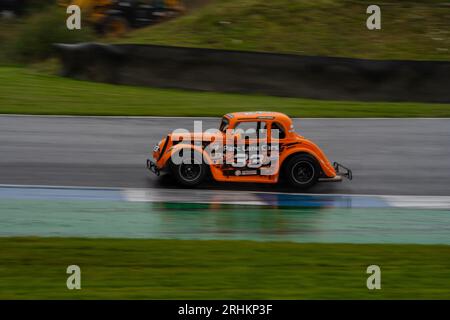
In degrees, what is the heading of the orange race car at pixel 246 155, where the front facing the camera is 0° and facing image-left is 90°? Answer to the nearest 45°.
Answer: approximately 90°

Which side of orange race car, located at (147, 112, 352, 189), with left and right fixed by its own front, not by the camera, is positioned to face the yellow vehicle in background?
right
